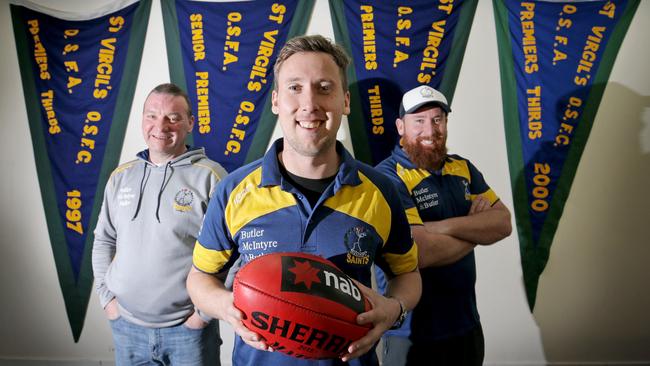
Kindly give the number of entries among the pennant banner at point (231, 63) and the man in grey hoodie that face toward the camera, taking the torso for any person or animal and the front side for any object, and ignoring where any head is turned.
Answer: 2

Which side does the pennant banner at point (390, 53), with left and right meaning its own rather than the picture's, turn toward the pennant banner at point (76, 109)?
right

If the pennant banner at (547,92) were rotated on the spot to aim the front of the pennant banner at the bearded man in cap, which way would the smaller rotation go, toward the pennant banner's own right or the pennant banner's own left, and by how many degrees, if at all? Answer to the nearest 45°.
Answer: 0° — it already faces them

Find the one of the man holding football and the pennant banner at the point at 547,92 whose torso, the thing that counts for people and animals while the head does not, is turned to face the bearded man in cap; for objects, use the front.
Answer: the pennant banner

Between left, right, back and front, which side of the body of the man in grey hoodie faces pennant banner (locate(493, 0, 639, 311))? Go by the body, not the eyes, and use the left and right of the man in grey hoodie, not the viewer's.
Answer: left

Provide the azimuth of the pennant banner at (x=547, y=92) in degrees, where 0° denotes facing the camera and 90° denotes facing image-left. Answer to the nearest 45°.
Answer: approximately 0°

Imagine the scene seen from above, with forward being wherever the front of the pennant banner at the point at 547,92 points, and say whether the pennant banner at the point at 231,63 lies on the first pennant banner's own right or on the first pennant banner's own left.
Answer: on the first pennant banner's own right

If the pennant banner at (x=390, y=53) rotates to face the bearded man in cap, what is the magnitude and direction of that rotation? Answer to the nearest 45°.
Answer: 0° — it already faces them
